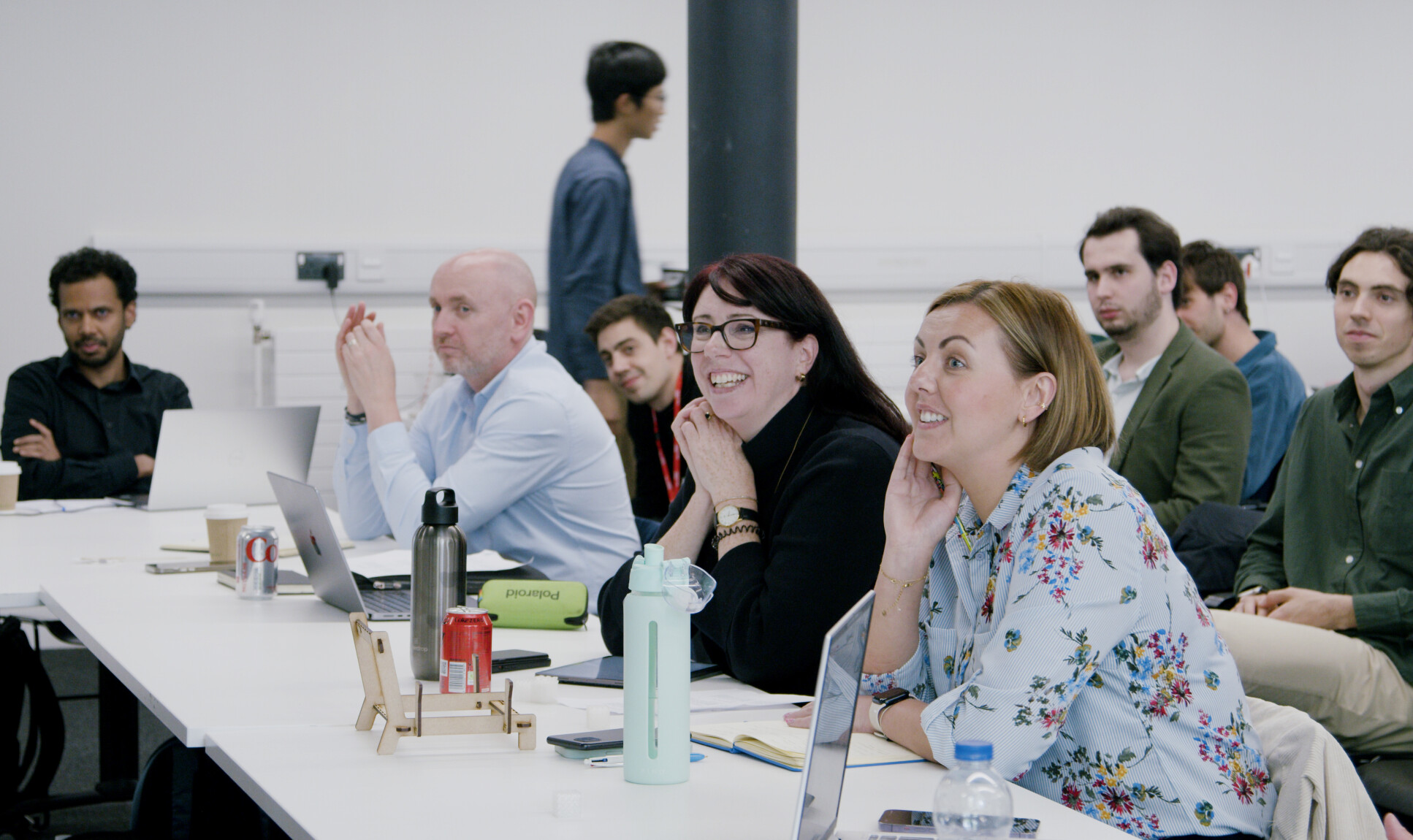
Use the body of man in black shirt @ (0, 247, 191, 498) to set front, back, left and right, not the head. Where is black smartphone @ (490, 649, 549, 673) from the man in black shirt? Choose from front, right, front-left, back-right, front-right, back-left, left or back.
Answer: front

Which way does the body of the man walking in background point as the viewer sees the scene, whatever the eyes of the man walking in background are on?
to the viewer's right

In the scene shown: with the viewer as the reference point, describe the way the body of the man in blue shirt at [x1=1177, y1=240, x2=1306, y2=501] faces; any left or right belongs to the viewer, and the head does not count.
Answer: facing to the left of the viewer

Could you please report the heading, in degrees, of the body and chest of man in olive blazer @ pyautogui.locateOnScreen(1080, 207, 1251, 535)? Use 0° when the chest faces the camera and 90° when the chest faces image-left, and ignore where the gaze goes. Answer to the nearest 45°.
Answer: approximately 45°

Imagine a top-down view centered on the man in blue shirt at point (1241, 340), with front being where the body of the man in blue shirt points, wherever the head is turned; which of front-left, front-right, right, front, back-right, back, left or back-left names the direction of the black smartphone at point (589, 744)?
left

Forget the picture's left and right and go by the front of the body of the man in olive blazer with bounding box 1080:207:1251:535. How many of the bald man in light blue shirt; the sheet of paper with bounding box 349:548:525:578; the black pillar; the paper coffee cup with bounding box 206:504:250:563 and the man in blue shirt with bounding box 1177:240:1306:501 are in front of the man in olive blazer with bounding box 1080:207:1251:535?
4

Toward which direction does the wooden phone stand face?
to the viewer's right

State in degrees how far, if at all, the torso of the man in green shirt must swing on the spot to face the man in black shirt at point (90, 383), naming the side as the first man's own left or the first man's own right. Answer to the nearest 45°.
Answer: approximately 45° to the first man's own right

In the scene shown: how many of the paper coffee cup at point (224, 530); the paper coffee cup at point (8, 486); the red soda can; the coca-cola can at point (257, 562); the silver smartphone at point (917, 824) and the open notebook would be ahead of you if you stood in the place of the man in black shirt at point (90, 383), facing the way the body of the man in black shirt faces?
6

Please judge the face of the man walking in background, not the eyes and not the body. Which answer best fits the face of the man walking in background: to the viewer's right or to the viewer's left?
to the viewer's right

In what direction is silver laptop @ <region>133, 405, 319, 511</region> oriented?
away from the camera

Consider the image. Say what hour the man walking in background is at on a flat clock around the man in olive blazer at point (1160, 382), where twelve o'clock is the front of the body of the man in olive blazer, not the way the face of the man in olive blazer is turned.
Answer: The man walking in background is roughly at 1 o'clock from the man in olive blazer.

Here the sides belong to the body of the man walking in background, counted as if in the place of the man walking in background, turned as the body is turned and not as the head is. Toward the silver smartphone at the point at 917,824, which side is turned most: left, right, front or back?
right

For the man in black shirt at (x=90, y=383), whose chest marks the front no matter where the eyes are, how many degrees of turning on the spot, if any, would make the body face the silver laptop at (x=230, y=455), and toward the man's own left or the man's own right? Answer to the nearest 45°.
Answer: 0° — they already face it
